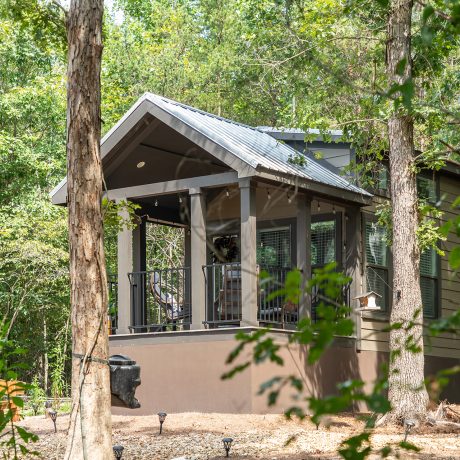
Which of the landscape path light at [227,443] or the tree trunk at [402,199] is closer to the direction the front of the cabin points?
the landscape path light

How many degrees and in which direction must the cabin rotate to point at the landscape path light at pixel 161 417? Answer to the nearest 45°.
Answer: approximately 45° to its left

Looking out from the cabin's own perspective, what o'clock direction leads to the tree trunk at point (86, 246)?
The tree trunk is roughly at 11 o'clock from the cabin.

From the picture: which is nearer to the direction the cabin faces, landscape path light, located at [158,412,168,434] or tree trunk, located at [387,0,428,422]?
the landscape path light

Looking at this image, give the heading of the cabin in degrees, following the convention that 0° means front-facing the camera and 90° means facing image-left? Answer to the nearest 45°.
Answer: approximately 45°

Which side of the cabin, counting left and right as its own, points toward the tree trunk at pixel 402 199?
left
